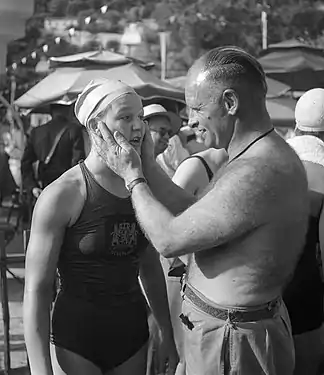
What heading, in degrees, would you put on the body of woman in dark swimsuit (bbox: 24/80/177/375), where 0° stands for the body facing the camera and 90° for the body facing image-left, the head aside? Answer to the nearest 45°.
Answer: approximately 315°

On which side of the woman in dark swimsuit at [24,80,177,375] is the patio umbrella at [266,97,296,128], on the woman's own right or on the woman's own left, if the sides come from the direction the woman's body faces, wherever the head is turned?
on the woman's own left

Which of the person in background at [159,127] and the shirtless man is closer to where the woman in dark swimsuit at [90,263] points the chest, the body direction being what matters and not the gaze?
the shirtless man

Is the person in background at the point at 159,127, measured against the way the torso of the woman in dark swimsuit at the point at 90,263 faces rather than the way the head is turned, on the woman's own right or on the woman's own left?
on the woman's own left

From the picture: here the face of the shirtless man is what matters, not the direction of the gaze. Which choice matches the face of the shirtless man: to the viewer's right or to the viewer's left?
to the viewer's left
